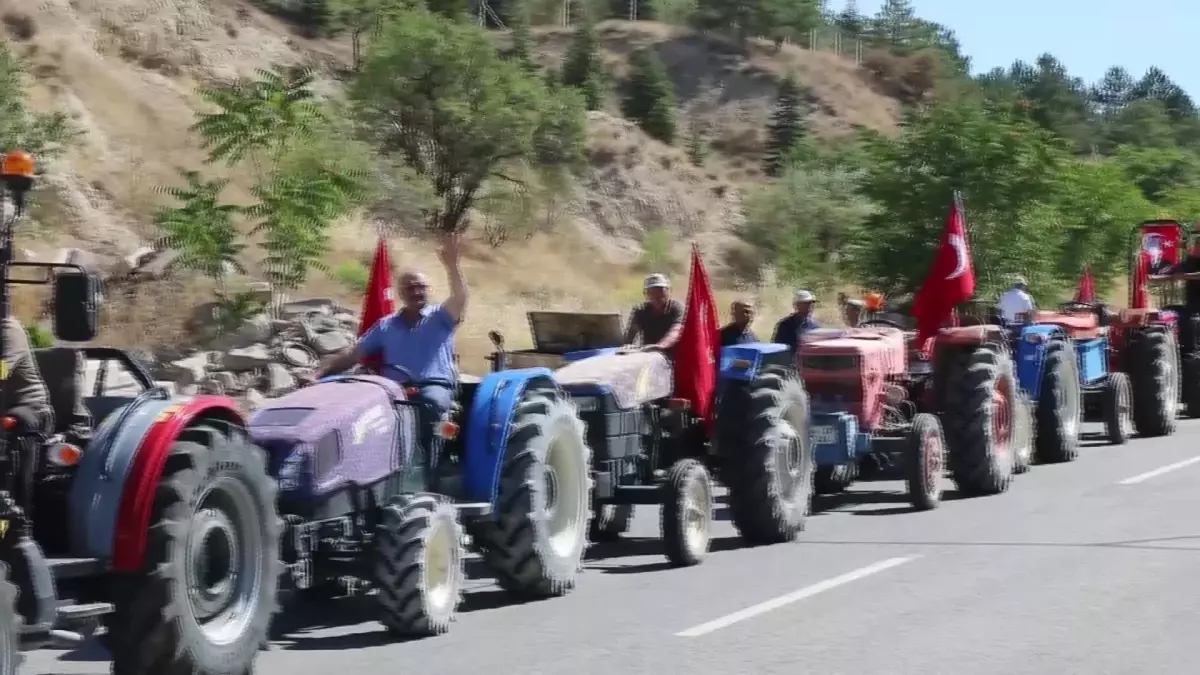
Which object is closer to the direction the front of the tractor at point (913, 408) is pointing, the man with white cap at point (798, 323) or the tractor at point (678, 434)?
the tractor

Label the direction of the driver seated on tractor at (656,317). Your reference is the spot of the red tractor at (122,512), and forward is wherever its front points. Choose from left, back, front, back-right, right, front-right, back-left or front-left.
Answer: back

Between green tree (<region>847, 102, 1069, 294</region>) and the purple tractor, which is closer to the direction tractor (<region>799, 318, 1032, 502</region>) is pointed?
the purple tractor

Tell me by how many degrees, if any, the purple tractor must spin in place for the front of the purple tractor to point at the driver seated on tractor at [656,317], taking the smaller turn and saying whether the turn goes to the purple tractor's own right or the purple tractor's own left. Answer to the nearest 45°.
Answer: approximately 180°

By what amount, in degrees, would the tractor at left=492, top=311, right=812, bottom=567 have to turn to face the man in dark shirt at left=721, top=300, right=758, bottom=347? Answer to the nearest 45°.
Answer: approximately 135° to its right

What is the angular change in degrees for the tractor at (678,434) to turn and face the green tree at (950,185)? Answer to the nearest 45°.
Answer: approximately 135° to its right

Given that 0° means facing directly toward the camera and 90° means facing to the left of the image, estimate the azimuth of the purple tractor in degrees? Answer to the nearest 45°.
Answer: approximately 45°

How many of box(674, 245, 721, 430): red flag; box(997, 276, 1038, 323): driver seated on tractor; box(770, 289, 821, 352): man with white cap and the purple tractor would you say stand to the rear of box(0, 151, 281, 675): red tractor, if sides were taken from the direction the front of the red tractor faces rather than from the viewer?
4
